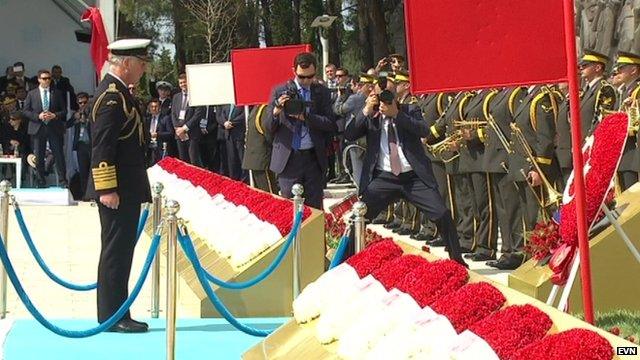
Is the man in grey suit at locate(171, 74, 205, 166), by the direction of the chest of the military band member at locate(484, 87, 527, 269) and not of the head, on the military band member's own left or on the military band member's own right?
on the military band member's own right

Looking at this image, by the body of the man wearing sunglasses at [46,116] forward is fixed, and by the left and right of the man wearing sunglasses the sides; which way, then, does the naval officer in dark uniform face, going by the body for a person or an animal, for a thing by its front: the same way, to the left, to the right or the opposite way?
to the left

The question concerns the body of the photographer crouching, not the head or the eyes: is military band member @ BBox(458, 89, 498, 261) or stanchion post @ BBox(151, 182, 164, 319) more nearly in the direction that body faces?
the stanchion post

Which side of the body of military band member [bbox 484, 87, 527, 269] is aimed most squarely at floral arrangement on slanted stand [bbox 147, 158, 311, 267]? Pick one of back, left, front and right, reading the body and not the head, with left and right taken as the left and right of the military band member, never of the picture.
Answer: front

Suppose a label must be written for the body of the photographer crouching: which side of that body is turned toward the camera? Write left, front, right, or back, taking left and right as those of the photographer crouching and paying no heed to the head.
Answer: front

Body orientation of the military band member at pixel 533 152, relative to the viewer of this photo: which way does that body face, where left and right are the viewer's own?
facing the viewer and to the left of the viewer

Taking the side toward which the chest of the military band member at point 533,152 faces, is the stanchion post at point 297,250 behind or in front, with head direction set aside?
in front

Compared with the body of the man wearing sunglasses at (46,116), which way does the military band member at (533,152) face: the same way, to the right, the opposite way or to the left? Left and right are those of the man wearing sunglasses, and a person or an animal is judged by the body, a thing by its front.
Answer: to the right

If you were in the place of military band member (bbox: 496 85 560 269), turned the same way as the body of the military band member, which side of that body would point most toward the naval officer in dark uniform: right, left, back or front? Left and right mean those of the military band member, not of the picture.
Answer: front

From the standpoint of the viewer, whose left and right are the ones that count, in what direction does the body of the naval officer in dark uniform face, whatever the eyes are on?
facing to the right of the viewer

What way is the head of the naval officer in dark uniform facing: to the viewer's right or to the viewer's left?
to the viewer's right

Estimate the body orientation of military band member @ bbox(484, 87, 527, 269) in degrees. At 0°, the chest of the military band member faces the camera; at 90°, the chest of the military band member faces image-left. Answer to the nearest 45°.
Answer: approximately 45°

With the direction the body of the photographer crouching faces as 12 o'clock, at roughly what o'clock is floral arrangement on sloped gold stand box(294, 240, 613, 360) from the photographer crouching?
The floral arrangement on sloped gold stand is roughly at 12 o'clock from the photographer crouching.
